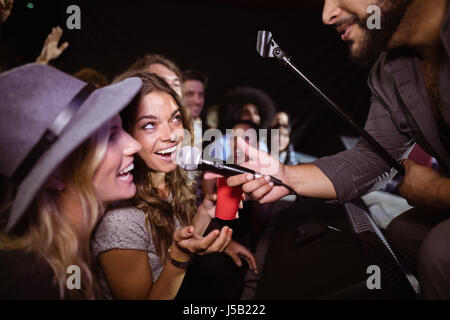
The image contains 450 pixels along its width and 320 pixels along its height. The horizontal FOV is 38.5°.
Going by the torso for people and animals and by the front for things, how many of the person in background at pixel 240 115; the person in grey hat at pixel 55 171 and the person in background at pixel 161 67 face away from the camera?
0

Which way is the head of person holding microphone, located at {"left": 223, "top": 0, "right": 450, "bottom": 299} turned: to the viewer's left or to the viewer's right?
to the viewer's left

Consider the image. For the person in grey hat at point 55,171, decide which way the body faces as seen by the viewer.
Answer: to the viewer's right

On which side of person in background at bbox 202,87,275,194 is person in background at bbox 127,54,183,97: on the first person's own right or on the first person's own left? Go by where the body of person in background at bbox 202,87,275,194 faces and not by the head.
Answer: on the first person's own right

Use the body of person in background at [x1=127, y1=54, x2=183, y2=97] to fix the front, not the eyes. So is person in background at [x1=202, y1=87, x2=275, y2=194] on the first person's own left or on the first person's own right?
on the first person's own left

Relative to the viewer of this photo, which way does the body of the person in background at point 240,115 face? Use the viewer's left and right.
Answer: facing the viewer and to the right of the viewer

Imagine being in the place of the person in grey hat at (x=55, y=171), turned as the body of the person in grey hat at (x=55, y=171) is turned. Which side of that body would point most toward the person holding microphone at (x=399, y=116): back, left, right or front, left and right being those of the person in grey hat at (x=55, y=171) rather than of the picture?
front

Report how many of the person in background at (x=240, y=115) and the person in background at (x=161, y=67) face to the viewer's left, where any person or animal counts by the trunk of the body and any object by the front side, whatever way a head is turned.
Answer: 0

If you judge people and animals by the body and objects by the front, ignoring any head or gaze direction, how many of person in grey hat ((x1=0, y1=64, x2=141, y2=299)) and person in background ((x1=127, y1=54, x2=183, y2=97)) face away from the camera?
0
